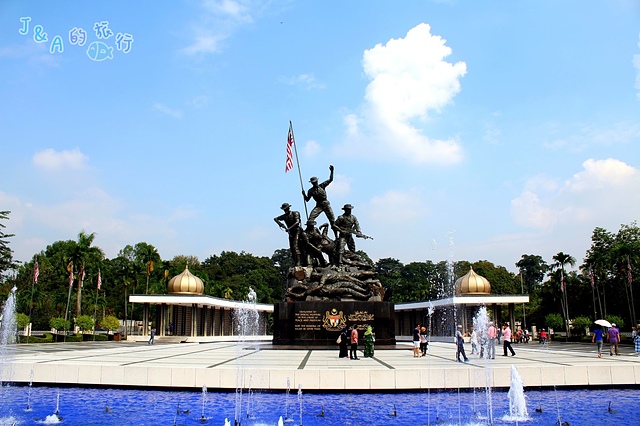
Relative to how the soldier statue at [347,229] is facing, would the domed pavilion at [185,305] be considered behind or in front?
behind

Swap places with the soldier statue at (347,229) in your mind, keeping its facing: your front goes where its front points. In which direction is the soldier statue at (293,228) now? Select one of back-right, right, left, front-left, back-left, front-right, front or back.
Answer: right

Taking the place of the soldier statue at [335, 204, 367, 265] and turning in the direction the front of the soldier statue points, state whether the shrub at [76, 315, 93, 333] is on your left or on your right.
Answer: on your right

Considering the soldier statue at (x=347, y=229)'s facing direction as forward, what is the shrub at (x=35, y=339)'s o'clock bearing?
The shrub is roughly at 4 o'clock from the soldier statue.

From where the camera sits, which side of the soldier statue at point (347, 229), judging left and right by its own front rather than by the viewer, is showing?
front

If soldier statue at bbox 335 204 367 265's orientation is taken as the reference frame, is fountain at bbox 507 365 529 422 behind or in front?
in front

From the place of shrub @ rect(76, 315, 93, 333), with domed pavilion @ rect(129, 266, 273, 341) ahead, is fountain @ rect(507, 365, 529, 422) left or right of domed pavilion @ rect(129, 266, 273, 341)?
right

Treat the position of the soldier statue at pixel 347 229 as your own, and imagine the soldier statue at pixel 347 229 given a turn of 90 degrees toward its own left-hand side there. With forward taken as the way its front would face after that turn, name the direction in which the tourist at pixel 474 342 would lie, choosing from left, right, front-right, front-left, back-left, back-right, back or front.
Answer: front-right
